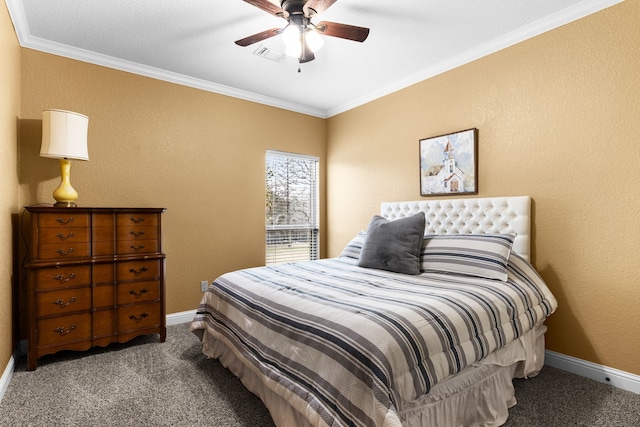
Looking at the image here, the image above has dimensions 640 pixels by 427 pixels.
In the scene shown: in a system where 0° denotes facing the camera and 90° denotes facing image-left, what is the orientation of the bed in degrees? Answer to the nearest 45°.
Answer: approximately 45°

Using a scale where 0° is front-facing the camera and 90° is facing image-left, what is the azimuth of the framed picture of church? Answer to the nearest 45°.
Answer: approximately 45°

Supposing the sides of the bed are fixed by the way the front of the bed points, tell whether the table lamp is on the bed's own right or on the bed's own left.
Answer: on the bed's own right

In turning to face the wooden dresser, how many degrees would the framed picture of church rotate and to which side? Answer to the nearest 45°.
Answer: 0° — it already faces it

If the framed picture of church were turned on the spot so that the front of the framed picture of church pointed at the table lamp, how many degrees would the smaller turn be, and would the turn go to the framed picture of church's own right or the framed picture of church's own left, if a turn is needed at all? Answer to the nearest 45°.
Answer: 0° — it already faces it

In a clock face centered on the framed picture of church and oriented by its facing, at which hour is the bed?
The bed is roughly at 11 o'clock from the framed picture of church.

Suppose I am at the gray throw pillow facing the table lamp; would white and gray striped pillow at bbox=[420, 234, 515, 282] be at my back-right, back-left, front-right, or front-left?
back-left

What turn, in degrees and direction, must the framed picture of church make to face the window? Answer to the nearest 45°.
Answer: approximately 45° to its right
